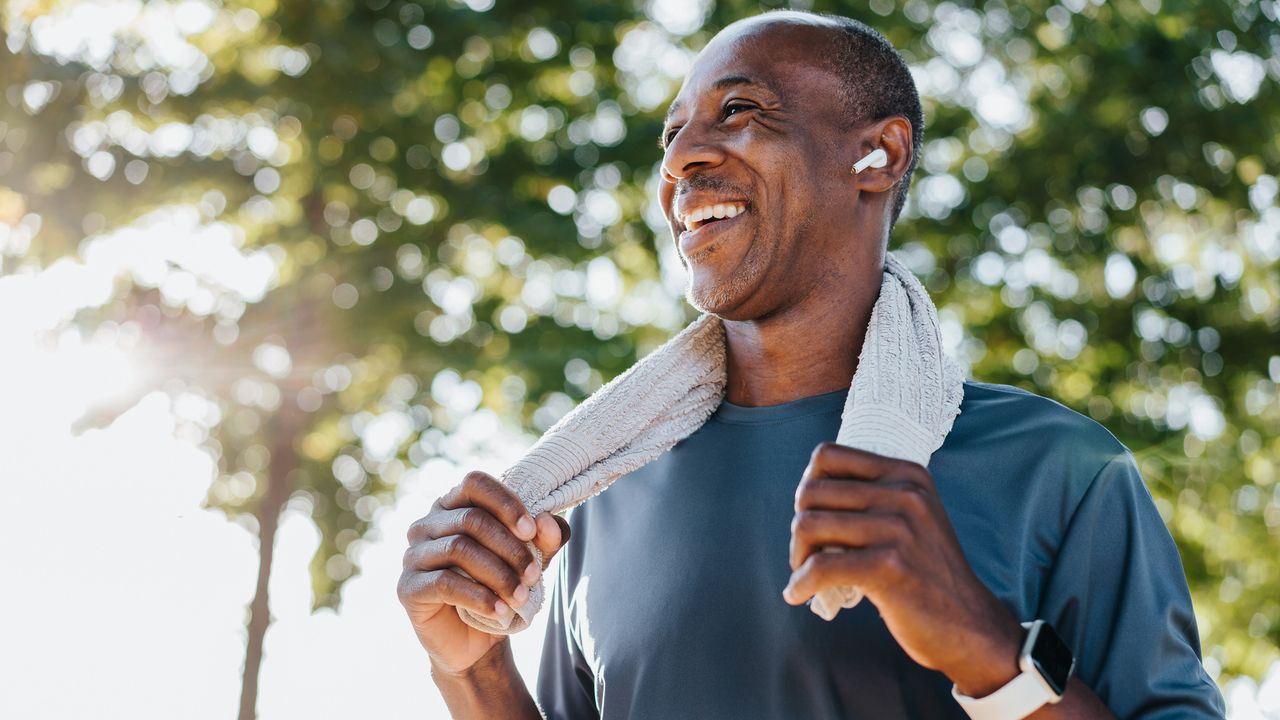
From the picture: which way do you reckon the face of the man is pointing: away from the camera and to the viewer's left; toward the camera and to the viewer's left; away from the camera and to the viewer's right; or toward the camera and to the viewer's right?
toward the camera and to the viewer's left

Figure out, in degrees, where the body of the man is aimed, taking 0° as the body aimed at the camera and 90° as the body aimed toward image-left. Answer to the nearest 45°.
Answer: approximately 45°

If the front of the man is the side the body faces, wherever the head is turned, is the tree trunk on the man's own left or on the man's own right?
on the man's own right
